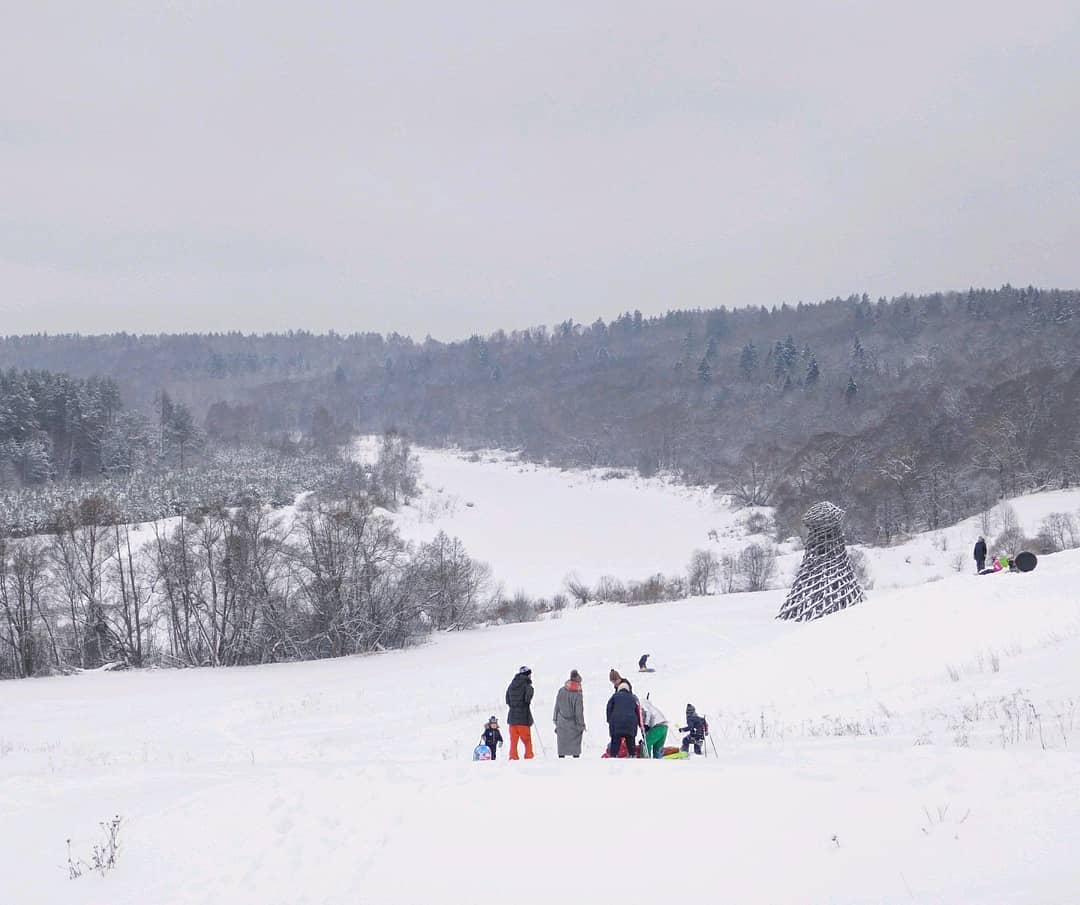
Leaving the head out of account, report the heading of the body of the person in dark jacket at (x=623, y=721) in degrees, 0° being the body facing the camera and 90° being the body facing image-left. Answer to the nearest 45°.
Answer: approximately 180°

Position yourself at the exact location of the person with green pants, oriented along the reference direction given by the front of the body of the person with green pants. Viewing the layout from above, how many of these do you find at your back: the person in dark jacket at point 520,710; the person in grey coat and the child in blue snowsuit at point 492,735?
0

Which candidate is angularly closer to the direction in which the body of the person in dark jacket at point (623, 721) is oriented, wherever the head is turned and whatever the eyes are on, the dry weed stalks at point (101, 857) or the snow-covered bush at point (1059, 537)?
the snow-covered bush

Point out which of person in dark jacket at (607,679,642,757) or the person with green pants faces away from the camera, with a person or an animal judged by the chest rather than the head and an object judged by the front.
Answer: the person in dark jacket

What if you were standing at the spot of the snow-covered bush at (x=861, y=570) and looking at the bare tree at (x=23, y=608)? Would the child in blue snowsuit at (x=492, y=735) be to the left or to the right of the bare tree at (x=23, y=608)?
left

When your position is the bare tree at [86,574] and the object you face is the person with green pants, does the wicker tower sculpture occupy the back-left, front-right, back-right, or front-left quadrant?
front-left

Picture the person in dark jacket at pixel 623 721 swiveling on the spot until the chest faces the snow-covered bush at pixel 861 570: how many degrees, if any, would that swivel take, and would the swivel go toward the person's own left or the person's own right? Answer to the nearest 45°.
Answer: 0° — they already face it
